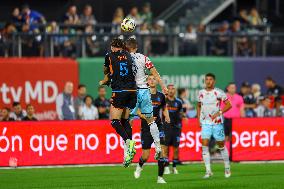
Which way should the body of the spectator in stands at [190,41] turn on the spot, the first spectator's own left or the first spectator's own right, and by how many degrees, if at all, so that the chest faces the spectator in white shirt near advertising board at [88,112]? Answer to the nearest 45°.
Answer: approximately 45° to the first spectator's own right

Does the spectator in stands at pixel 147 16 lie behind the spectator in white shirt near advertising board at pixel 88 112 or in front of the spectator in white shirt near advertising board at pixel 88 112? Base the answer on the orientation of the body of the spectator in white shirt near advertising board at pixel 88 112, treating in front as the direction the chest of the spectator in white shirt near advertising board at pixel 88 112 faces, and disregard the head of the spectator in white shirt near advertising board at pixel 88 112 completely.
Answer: behind

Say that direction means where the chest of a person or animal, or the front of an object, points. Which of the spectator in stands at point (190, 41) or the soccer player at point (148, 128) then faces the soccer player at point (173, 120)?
the spectator in stands

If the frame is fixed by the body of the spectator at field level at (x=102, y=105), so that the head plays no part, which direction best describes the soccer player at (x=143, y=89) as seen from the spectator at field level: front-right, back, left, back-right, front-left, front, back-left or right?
front

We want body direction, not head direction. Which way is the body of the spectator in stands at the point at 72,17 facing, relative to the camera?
toward the camera

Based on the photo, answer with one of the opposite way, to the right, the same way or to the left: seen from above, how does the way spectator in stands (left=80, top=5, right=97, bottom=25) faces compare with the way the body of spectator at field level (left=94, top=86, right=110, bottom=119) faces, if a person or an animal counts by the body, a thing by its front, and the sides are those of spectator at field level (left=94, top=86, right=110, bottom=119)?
the same way

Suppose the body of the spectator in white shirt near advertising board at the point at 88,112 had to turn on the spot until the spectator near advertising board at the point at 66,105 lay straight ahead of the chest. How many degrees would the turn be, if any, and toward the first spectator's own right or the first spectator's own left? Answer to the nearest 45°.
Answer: approximately 90° to the first spectator's own right

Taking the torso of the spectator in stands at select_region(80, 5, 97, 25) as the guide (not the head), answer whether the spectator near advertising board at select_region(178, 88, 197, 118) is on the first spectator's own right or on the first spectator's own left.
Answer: on the first spectator's own left
